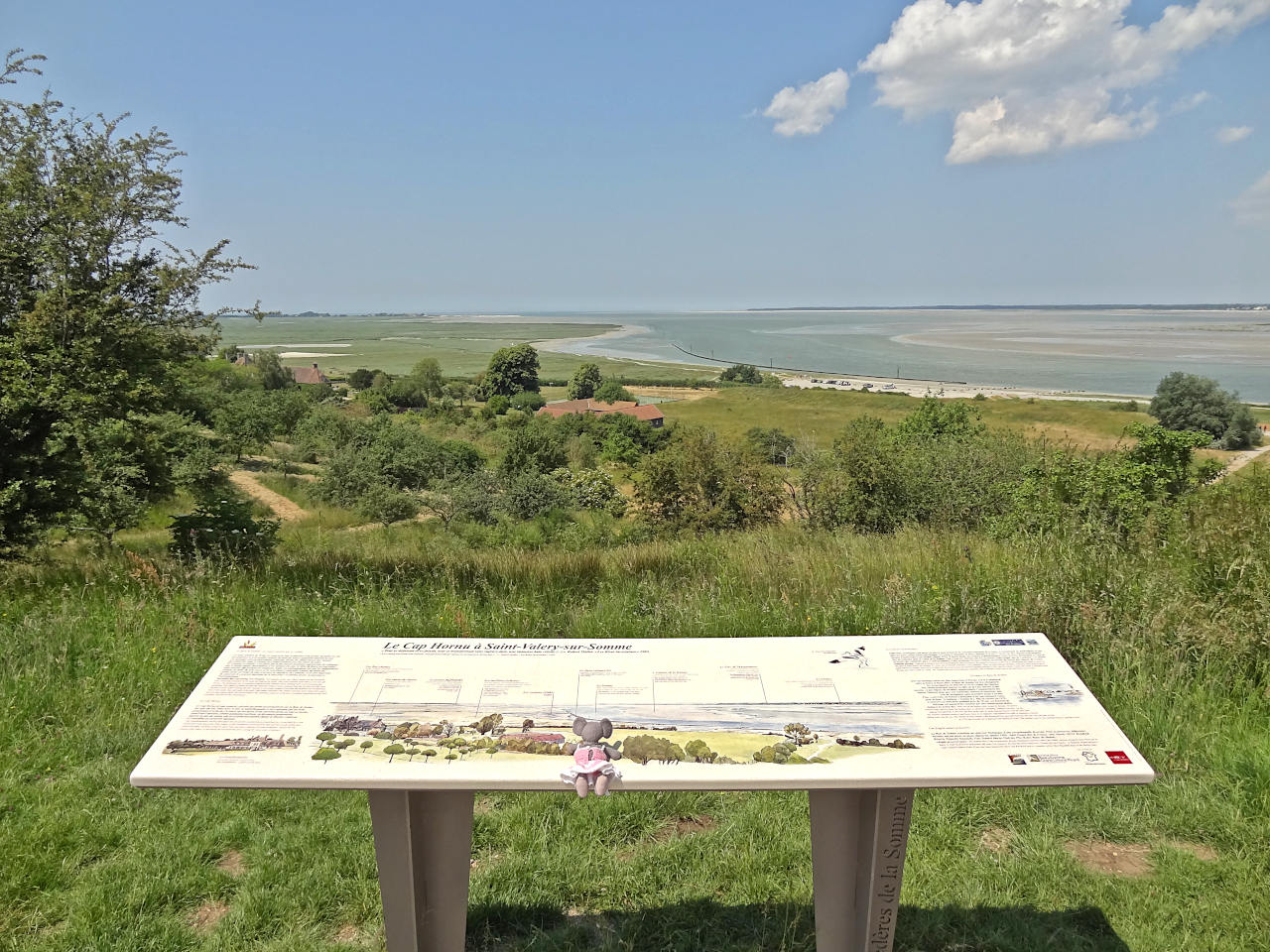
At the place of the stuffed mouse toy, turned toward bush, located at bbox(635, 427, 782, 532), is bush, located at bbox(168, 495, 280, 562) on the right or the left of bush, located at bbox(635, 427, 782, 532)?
left

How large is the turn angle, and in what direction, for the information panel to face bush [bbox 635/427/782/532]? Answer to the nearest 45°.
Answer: approximately 180°

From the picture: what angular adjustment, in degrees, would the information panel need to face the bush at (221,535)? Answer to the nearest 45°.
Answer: approximately 135° to its right

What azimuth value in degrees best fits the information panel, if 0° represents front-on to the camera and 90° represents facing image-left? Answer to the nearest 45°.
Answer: approximately 0°

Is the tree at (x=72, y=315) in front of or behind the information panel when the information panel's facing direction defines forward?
behind
